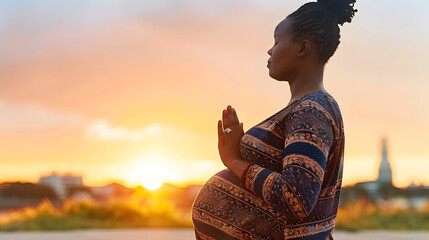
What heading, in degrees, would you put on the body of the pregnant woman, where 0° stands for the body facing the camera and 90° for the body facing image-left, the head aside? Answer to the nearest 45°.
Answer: approximately 90°

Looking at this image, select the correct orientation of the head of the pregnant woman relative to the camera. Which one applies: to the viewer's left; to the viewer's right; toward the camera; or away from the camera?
to the viewer's left
